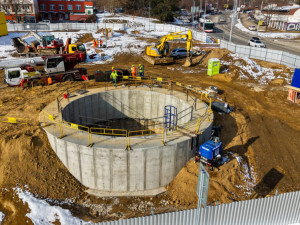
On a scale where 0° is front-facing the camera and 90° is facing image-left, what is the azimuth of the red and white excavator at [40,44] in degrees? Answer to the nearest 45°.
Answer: approximately 90°

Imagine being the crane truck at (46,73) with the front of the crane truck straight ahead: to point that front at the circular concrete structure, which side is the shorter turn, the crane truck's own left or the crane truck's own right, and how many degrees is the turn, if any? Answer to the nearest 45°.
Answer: approximately 90° to the crane truck's own left

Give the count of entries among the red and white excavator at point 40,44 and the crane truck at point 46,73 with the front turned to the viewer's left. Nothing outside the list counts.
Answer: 2

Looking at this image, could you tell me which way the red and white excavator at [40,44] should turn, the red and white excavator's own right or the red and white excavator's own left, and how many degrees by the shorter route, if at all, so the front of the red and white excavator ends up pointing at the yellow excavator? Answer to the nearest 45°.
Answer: approximately 135° to the red and white excavator's own left

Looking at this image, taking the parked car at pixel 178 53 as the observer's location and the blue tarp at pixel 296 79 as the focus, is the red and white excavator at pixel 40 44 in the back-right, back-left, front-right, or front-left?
back-right

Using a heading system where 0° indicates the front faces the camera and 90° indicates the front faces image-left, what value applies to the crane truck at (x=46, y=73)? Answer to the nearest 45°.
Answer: approximately 90°

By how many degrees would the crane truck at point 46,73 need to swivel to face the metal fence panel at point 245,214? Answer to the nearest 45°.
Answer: approximately 90° to its left

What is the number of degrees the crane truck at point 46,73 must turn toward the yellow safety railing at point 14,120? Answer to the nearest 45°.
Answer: approximately 90° to its left
